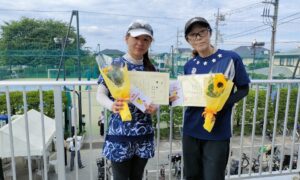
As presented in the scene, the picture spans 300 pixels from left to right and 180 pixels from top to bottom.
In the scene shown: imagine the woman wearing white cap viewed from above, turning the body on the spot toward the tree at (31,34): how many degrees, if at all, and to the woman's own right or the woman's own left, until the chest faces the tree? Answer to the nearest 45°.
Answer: approximately 180°

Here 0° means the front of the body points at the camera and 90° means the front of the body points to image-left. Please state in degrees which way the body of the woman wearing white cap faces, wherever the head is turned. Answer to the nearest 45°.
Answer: approximately 0°
